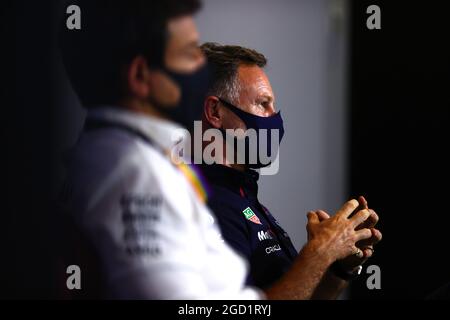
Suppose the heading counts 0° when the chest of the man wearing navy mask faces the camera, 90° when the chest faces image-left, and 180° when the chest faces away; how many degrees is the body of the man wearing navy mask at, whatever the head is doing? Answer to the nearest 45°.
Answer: approximately 270°
